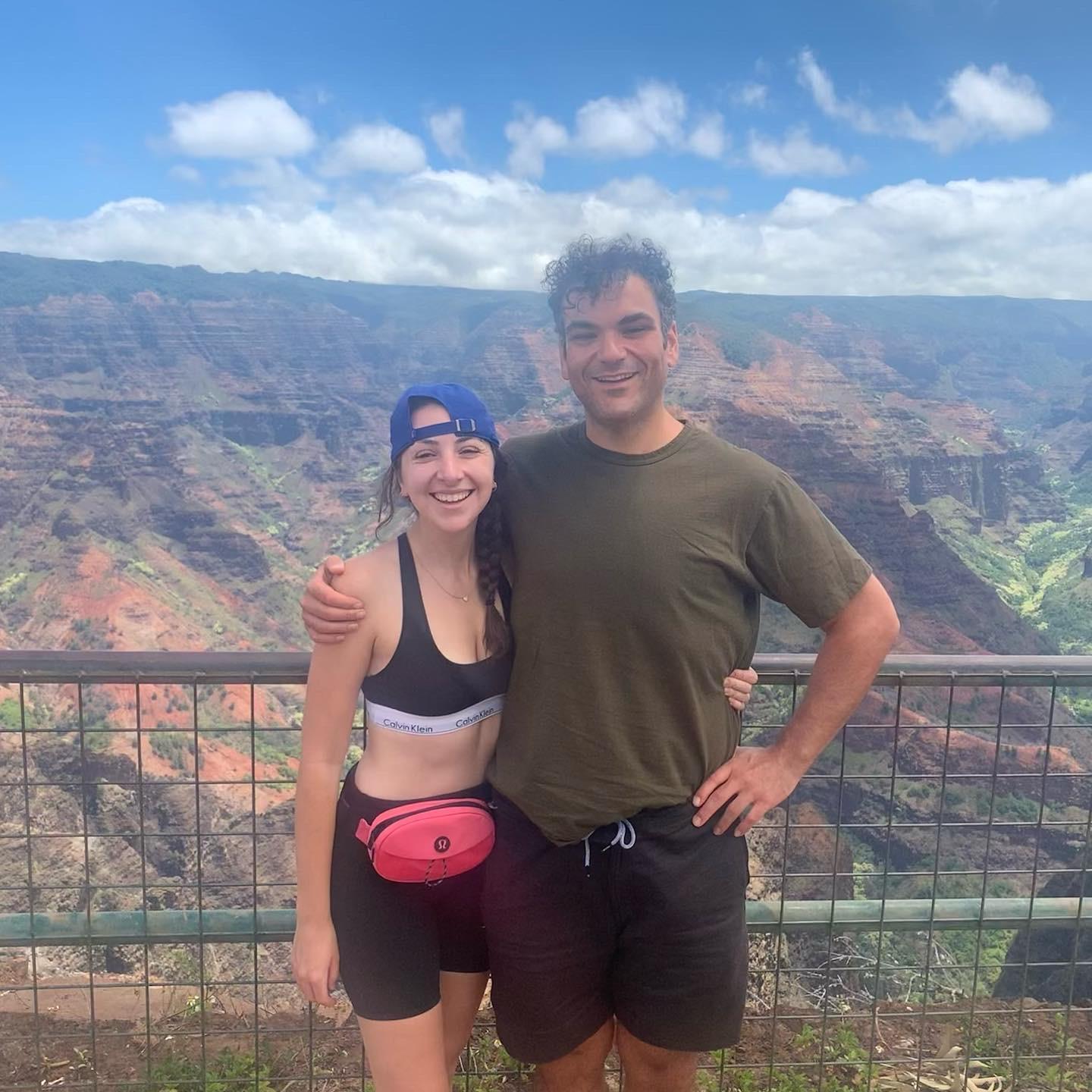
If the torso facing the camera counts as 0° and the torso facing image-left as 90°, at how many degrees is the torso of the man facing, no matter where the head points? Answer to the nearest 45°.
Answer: approximately 0°
